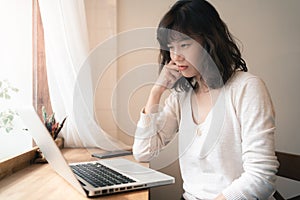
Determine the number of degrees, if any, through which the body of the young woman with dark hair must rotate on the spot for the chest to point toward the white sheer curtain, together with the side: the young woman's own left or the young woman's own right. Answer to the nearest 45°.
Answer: approximately 90° to the young woman's own right

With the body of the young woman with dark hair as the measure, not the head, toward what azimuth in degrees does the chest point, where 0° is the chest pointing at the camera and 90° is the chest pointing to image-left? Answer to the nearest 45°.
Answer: approximately 45°
